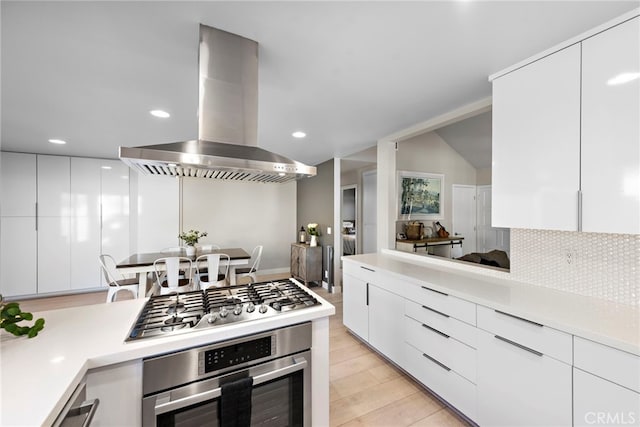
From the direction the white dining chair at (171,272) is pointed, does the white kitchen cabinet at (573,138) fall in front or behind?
behind

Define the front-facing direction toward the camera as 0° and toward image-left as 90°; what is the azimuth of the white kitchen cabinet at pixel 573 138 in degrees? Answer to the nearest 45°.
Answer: approximately 45°

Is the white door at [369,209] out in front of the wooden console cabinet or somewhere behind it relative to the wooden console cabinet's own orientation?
behind

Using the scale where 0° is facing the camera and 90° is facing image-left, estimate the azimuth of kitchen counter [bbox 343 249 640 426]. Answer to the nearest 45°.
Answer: approximately 45°

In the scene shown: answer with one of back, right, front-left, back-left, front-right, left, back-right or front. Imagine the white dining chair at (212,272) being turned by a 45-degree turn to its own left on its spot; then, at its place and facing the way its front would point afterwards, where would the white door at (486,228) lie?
back-right

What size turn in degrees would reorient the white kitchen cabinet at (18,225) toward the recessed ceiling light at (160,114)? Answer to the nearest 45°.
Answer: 0° — it already faces it

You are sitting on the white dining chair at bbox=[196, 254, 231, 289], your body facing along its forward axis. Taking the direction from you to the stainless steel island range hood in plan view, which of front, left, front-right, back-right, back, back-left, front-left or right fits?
back

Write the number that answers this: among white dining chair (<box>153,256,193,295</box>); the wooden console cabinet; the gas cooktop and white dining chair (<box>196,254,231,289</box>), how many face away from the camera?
2

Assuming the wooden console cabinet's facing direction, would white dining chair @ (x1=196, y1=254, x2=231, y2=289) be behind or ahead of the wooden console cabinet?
ahead

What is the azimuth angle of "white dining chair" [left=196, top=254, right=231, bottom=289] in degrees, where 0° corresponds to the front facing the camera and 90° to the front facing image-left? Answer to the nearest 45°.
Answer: approximately 180°

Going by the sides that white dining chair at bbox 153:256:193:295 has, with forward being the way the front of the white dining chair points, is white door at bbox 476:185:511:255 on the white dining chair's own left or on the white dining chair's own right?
on the white dining chair's own right

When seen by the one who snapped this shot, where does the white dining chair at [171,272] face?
facing away from the viewer

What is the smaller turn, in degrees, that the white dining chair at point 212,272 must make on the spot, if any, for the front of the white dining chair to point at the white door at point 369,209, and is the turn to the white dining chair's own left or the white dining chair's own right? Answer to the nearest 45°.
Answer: approximately 90° to the white dining chair's own right
